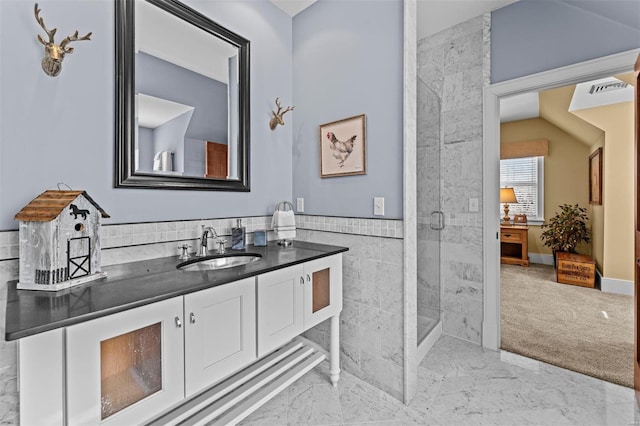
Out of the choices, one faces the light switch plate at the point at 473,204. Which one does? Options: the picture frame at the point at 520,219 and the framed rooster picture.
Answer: the picture frame

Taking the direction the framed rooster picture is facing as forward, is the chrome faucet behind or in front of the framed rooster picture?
in front

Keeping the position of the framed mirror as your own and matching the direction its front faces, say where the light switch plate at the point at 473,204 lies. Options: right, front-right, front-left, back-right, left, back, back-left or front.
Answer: front-left

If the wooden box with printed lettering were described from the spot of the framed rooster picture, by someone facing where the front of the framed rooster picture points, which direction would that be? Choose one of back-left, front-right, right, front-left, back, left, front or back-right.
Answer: back

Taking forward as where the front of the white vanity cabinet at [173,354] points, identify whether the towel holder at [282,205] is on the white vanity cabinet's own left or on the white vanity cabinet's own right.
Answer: on the white vanity cabinet's own left

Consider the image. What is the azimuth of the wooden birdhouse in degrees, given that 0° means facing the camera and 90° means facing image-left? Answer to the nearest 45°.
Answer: approximately 315°

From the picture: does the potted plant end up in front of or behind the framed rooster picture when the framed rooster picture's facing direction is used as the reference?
behind
